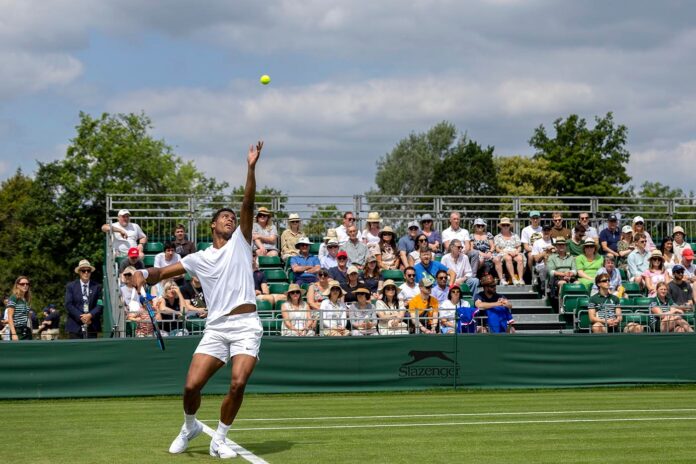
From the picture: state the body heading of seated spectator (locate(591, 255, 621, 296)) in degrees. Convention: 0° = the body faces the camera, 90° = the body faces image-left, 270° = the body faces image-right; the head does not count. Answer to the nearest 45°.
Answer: approximately 0°

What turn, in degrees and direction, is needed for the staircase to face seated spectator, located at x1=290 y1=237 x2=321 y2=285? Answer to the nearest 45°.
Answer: approximately 45° to its right

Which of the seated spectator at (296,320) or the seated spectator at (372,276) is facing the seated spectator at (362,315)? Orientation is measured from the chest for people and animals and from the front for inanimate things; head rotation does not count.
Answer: the seated spectator at (372,276)

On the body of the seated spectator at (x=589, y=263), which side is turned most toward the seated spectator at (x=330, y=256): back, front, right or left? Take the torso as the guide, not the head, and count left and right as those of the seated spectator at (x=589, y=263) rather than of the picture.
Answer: right

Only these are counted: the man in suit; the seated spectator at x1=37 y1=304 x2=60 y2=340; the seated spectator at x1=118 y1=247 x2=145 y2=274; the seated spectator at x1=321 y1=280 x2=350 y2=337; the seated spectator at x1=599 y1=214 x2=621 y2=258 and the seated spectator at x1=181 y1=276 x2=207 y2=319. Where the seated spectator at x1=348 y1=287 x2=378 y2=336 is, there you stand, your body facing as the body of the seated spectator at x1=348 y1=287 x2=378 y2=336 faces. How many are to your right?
5

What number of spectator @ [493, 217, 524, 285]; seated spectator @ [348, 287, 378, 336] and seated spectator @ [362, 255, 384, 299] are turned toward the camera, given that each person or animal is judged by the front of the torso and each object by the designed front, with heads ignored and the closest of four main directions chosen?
3

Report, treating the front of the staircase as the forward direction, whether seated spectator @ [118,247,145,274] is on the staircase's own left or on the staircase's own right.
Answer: on the staircase's own right

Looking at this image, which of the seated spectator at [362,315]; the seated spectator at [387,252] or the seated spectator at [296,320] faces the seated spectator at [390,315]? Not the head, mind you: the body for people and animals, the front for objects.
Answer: the seated spectator at [387,252]

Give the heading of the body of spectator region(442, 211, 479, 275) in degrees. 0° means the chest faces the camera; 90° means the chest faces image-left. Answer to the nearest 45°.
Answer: approximately 0°

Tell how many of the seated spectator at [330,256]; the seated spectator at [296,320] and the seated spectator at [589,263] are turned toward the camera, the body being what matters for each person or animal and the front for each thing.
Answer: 3

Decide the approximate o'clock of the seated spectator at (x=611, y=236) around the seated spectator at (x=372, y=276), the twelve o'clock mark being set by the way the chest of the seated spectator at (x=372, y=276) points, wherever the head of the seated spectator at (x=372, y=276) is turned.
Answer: the seated spectator at (x=611, y=236) is roughly at 8 o'clock from the seated spectator at (x=372, y=276).
